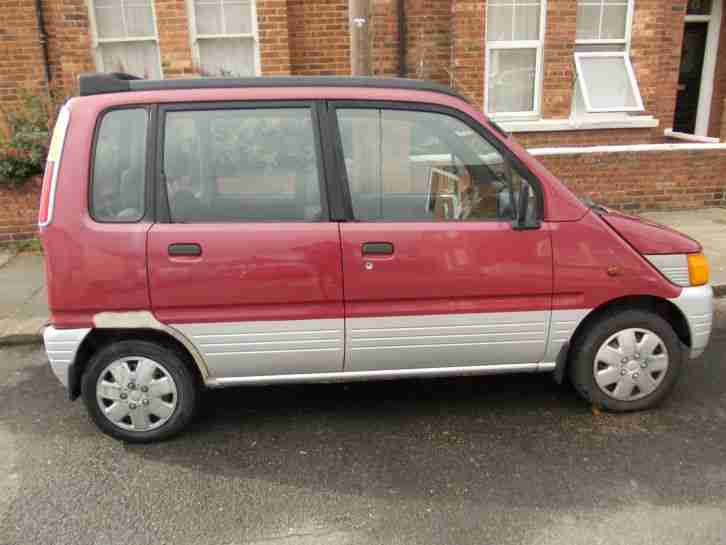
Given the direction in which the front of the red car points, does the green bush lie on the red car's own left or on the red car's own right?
on the red car's own left

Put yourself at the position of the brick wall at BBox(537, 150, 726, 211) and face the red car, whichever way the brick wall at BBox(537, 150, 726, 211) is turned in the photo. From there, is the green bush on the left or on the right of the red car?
right

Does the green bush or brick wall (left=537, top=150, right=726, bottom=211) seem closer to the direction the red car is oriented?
the brick wall

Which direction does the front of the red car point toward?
to the viewer's right

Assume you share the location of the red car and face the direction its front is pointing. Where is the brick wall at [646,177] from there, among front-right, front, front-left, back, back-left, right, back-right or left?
front-left

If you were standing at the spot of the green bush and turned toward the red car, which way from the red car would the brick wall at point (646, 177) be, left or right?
left
